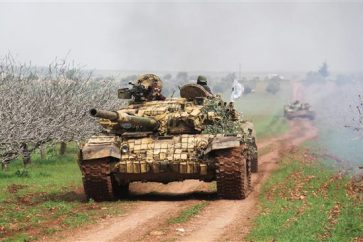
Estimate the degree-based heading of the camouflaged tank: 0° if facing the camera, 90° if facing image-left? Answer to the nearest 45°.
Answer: approximately 0°
